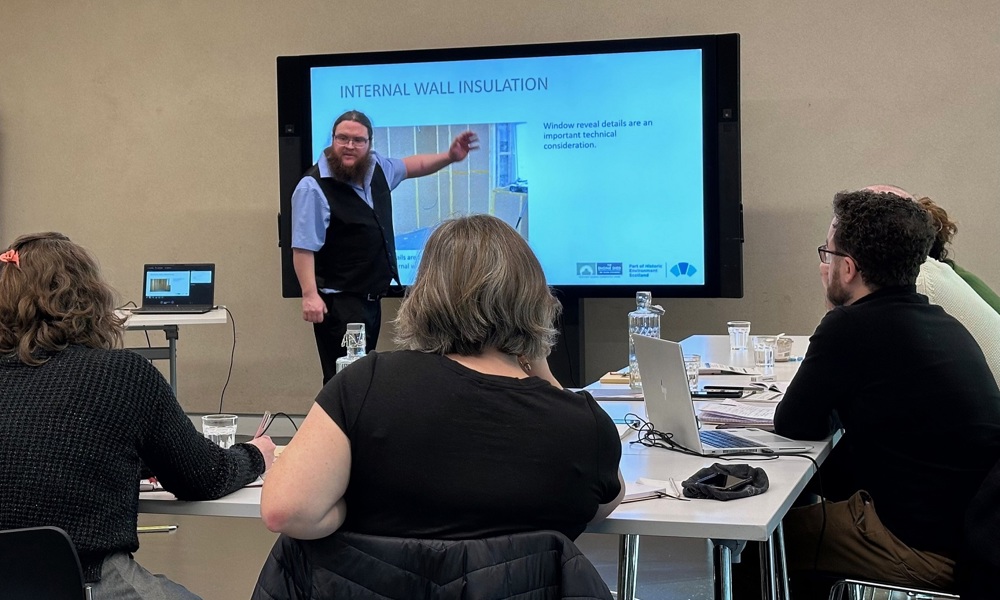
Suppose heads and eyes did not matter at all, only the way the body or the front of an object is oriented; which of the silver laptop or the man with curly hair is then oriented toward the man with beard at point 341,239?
the man with curly hair

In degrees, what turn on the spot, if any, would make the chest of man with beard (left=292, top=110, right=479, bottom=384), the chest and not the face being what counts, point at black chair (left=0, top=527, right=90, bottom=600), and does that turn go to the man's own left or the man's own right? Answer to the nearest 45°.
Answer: approximately 45° to the man's own right

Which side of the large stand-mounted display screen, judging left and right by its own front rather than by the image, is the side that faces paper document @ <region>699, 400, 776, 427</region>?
front

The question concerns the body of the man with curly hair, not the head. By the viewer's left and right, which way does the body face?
facing away from the viewer and to the left of the viewer

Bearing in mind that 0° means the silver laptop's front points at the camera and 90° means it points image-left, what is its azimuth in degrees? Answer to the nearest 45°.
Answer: approximately 270°

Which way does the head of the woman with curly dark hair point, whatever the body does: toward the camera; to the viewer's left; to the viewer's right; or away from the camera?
away from the camera

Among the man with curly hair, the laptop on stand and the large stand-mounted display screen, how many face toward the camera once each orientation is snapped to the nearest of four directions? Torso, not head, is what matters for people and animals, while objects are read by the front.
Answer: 2

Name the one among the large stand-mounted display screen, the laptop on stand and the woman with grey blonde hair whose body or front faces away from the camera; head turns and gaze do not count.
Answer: the woman with grey blonde hair

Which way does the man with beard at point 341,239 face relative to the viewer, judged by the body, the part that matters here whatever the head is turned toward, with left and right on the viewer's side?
facing the viewer and to the right of the viewer

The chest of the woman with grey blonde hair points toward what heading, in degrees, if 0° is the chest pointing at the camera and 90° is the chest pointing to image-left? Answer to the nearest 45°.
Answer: approximately 180°
